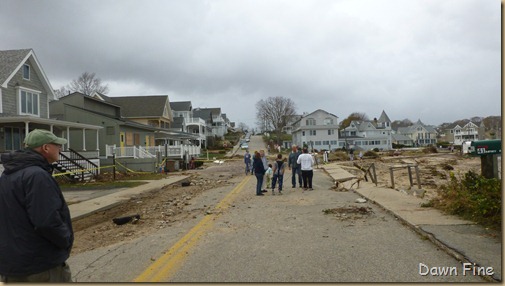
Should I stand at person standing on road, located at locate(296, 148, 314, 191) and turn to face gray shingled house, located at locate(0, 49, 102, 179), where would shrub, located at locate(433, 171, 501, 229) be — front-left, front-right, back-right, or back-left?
back-left

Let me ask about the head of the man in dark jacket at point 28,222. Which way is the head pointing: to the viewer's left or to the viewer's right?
to the viewer's right

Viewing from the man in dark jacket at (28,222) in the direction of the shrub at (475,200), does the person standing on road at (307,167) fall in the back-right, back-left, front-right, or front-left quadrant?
front-left

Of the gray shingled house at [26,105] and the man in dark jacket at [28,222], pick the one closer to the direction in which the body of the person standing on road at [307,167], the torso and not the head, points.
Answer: the gray shingled house

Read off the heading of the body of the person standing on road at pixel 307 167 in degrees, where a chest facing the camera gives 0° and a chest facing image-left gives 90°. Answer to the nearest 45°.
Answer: approximately 180°

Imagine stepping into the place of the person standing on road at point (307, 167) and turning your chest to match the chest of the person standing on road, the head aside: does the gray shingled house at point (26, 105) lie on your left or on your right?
on your left

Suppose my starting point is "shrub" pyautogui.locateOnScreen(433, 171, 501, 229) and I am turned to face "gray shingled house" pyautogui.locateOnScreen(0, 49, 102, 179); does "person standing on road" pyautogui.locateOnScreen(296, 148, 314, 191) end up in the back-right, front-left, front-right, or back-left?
front-right

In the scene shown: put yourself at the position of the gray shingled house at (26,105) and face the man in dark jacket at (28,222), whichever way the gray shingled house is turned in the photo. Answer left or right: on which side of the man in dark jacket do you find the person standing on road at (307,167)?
left

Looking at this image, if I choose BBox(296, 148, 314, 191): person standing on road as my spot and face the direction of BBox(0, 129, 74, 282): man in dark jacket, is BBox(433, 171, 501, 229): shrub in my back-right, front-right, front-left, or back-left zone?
front-left

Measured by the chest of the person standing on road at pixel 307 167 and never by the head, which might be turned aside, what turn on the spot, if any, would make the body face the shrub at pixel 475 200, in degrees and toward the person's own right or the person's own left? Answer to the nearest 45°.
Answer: approximately 135° to the person's own right

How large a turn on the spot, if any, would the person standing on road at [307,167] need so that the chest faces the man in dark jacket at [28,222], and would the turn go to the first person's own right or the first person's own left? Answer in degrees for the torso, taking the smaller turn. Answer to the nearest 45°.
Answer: approximately 180°
